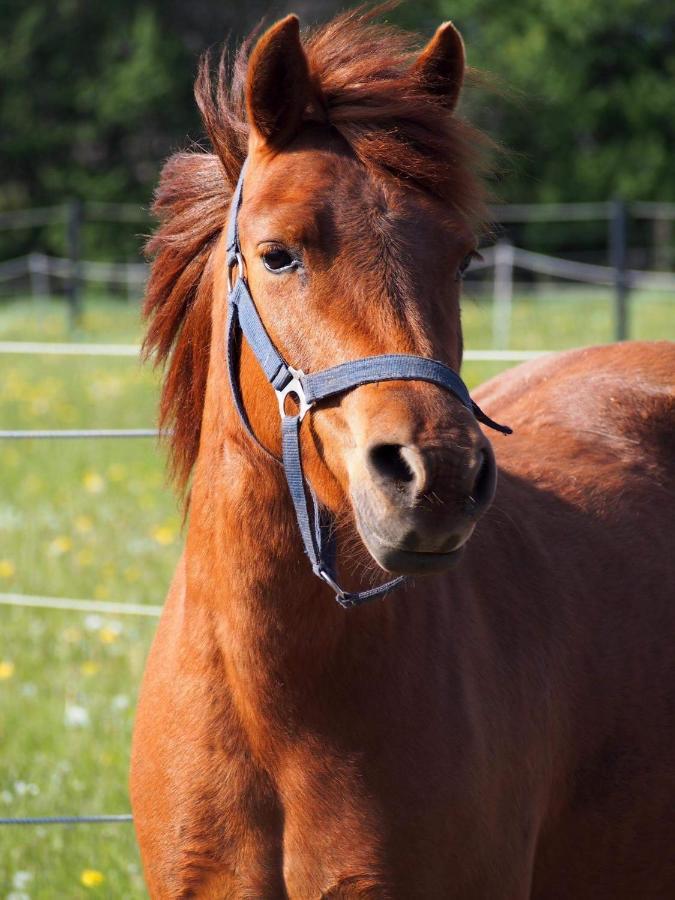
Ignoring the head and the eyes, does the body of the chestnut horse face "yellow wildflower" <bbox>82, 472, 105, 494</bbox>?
no

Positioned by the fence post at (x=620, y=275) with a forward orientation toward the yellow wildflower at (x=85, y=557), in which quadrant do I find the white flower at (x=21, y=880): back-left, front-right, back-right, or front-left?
front-left

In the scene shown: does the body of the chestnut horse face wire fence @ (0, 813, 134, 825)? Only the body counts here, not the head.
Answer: no

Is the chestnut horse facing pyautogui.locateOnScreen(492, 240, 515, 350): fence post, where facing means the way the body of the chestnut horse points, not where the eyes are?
no

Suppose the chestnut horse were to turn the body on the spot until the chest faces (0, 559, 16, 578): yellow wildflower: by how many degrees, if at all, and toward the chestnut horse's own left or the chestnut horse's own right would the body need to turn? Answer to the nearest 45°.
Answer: approximately 90° to the chestnut horse's own right

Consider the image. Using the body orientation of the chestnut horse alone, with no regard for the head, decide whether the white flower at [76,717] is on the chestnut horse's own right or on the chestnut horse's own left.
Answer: on the chestnut horse's own right

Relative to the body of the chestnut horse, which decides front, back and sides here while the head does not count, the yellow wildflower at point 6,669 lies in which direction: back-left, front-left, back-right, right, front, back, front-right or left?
right
